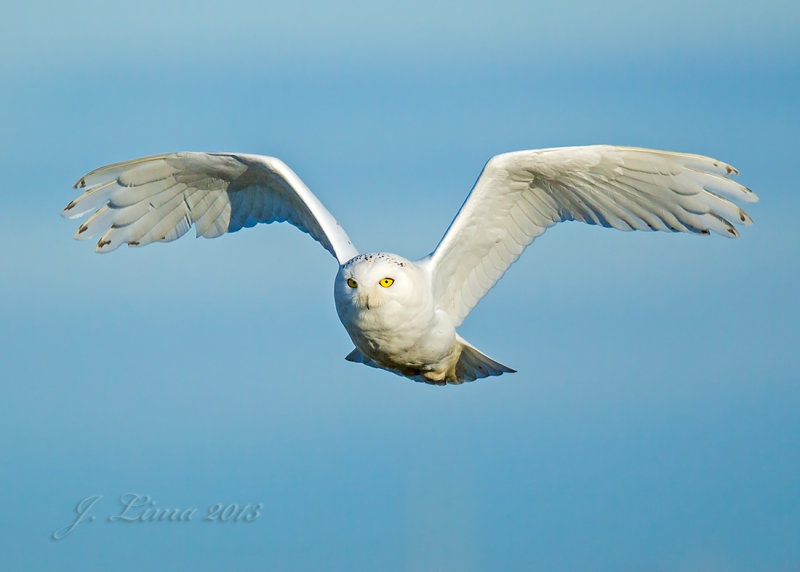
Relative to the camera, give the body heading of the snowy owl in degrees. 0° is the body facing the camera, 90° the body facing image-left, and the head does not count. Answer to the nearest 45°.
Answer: approximately 45°
